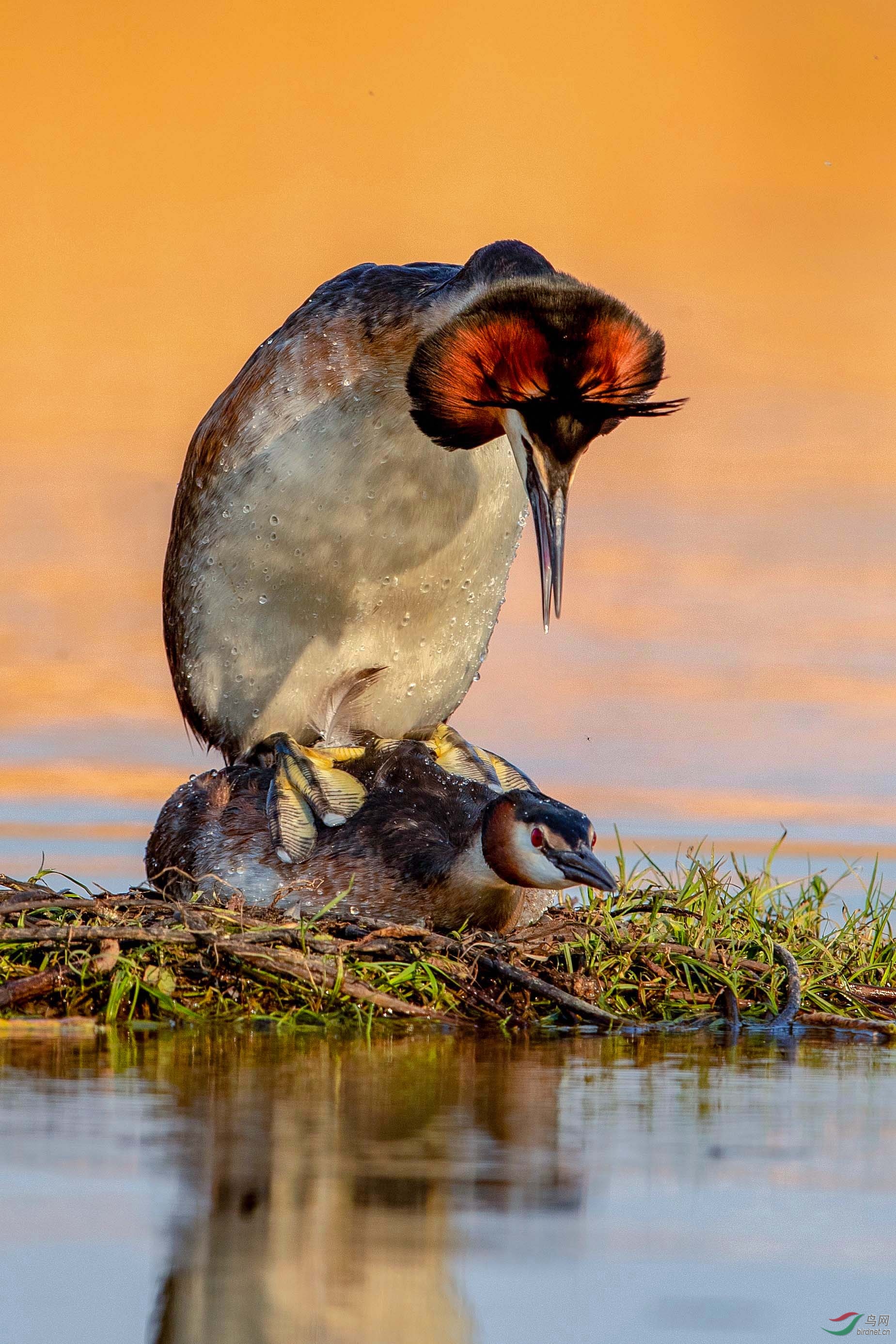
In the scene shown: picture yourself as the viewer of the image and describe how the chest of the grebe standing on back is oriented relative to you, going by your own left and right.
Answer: facing the viewer and to the right of the viewer
